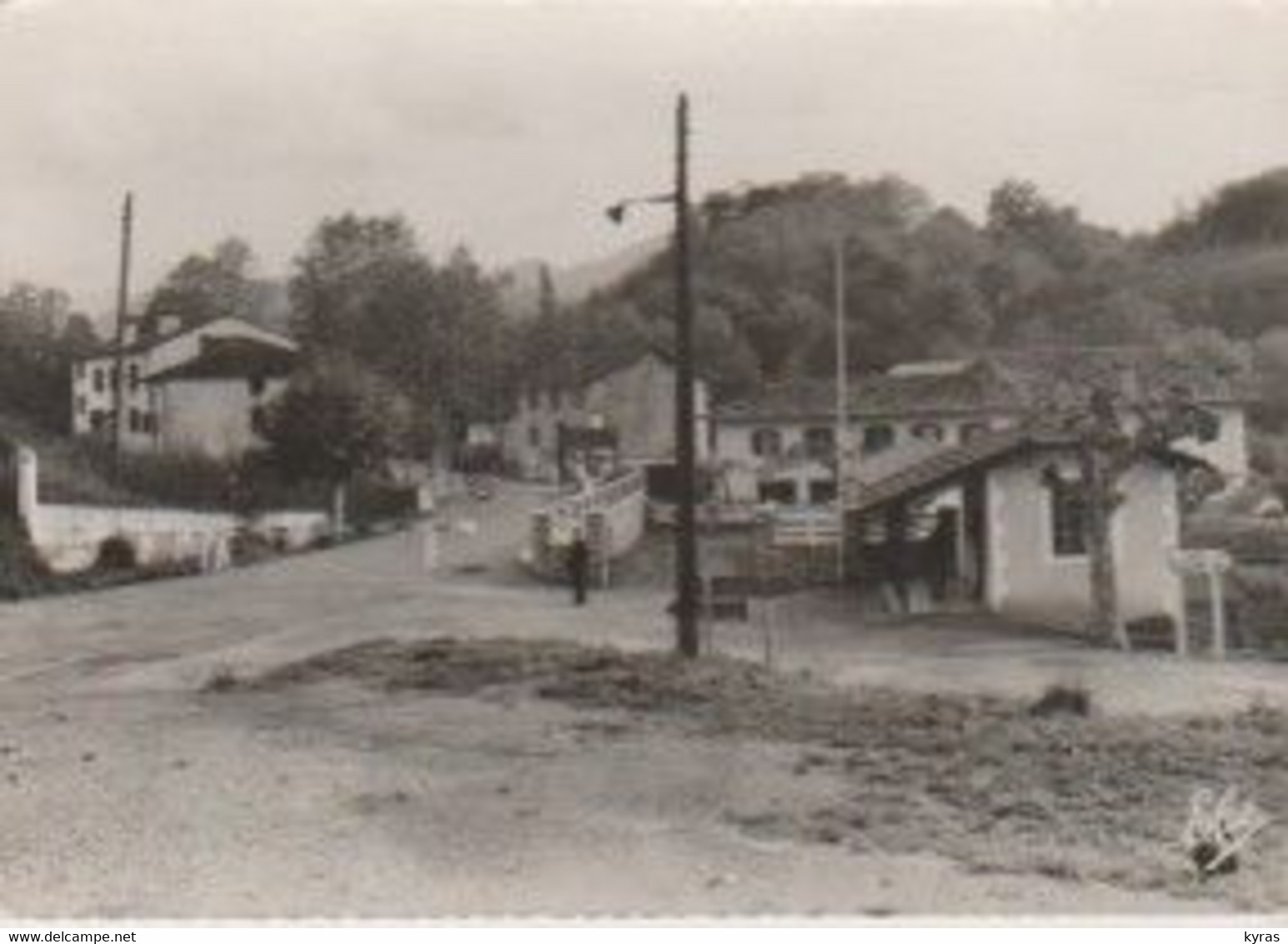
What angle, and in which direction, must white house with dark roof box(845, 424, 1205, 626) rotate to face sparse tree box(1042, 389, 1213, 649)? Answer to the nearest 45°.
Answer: approximately 45° to its left

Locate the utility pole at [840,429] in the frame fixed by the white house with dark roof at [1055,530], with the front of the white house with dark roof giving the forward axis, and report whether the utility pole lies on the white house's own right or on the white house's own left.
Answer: on the white house's own right

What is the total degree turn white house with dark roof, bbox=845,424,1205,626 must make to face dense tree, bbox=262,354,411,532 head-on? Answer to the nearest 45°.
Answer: approximately 90° to its right

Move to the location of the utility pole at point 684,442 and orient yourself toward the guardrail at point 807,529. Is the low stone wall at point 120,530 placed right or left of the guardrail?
left

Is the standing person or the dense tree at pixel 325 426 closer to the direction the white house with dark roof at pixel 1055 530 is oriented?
the standing person

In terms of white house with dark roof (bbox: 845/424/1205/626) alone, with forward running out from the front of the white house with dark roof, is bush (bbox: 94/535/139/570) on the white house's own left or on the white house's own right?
on the white house's own right

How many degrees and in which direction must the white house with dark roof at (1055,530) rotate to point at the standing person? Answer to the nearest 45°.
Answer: approximately 45° to its right

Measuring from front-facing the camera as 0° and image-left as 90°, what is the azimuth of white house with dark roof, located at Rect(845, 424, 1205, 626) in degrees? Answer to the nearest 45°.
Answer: approximately 45°

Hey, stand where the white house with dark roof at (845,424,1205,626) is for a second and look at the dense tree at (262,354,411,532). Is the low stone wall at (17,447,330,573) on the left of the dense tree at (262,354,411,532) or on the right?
left

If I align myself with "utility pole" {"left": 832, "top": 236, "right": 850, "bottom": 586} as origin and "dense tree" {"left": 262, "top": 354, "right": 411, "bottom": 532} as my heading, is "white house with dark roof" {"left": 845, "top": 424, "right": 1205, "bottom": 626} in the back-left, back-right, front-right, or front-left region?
back-left
